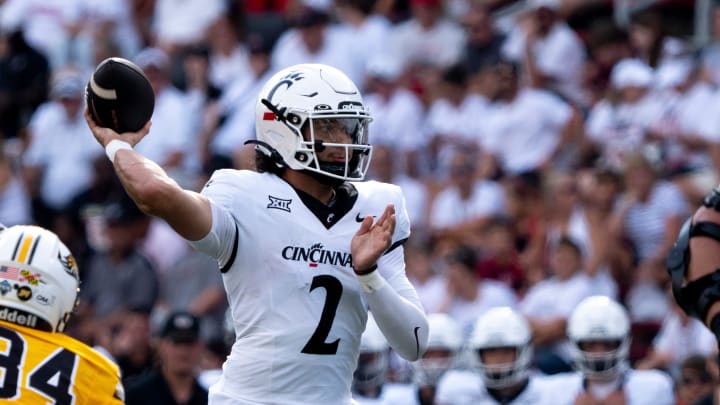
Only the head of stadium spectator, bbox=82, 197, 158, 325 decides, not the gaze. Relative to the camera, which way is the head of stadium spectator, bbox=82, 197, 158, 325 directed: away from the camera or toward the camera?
toward the camera

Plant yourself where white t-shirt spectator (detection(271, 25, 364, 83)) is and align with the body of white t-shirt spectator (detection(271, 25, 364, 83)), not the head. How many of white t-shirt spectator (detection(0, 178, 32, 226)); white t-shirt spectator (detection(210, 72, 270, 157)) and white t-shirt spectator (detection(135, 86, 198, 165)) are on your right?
3

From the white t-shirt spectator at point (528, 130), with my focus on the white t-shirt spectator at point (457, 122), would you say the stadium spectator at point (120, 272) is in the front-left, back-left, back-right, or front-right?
front-left

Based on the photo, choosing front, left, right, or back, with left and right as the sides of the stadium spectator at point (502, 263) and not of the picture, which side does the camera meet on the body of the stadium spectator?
front

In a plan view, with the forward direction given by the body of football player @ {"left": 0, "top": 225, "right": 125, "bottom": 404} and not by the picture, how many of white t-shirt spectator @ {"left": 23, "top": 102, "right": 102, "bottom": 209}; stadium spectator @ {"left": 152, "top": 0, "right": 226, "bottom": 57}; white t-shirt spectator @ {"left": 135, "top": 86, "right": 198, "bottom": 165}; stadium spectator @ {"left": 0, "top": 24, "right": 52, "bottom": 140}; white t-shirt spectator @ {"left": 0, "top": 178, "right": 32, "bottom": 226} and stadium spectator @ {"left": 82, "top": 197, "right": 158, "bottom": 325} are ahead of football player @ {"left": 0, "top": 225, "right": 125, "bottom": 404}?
6

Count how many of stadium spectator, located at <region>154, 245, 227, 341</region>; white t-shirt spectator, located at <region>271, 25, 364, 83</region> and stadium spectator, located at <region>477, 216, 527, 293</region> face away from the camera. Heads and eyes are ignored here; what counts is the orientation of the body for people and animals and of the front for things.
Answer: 0

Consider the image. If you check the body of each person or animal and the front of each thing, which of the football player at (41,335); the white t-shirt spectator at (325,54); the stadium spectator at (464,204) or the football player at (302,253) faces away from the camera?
the football player at (41,335)

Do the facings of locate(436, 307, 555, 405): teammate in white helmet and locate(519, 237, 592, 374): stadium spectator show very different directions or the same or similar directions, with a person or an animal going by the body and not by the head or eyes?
same or similar directions

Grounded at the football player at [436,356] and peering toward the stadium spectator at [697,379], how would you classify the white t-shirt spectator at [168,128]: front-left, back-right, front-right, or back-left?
back-left

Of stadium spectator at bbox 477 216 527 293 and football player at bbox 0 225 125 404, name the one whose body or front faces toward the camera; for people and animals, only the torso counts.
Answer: the stadium spectator

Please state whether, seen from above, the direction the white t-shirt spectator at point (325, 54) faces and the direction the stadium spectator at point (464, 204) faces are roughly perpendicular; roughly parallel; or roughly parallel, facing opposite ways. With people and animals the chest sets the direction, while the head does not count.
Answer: roughly parallel

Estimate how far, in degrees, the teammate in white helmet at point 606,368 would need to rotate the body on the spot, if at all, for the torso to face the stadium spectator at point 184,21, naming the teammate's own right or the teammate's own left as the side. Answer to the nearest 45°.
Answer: approximately 135° to the teammate's own right

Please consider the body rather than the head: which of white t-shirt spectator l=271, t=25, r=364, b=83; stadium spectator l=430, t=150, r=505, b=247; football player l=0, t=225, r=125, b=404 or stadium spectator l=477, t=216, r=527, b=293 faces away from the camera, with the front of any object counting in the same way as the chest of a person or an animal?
the football player

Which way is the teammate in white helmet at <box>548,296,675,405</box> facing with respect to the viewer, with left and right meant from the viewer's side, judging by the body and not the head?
facing the viewer
